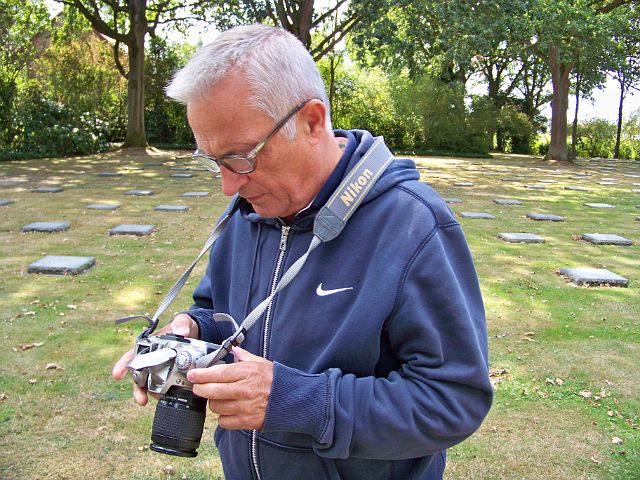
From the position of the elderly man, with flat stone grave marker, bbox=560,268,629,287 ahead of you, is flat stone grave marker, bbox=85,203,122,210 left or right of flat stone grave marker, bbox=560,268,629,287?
left

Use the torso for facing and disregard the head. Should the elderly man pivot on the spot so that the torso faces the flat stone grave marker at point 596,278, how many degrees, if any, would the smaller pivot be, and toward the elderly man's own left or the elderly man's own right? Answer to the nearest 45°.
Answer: approximately 180°

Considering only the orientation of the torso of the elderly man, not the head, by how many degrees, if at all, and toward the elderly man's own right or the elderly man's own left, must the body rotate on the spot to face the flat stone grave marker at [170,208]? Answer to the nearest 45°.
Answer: approximately 135° to the elderly man's own right

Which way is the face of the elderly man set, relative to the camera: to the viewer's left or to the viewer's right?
to the viewer's left

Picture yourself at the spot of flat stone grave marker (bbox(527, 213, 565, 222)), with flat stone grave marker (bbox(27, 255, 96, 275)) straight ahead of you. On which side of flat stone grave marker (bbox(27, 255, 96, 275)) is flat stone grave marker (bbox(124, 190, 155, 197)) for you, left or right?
right

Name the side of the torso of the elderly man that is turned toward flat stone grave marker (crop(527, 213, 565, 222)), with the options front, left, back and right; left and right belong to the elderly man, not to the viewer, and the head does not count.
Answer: back

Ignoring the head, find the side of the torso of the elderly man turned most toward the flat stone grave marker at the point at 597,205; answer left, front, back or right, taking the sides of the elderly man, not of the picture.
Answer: back

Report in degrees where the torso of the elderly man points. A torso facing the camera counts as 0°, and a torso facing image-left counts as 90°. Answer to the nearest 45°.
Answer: approximately 45°

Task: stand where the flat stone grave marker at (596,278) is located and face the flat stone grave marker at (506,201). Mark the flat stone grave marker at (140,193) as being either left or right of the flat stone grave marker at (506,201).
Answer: left

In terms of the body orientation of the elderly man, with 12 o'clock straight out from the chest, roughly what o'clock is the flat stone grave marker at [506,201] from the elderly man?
The flat stone grave marker is roughly at 5 o'clock from the elderly man.

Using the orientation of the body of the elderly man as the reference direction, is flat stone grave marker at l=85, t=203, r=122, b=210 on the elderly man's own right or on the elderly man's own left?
on the elderly man's own right

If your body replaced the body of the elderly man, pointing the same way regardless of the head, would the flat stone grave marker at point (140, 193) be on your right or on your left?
on your right

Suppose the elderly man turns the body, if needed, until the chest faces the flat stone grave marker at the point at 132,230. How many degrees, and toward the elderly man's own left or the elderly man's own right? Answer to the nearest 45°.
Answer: approximately 135° to the elderly man's own right

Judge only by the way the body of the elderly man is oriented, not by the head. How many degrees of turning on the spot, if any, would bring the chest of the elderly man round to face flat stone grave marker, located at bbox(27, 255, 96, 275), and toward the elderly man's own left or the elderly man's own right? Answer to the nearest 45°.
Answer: approximately 90° to the elderly man's own right

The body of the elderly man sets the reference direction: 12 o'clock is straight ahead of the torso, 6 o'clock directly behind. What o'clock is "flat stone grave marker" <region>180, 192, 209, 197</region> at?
The flat stone grave marker is roughly at 4 o'clock from the elderly man.

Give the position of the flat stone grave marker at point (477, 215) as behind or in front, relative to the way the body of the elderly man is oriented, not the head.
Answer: behind

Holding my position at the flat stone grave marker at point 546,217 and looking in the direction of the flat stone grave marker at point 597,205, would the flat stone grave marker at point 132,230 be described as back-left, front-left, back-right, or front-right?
back-left
